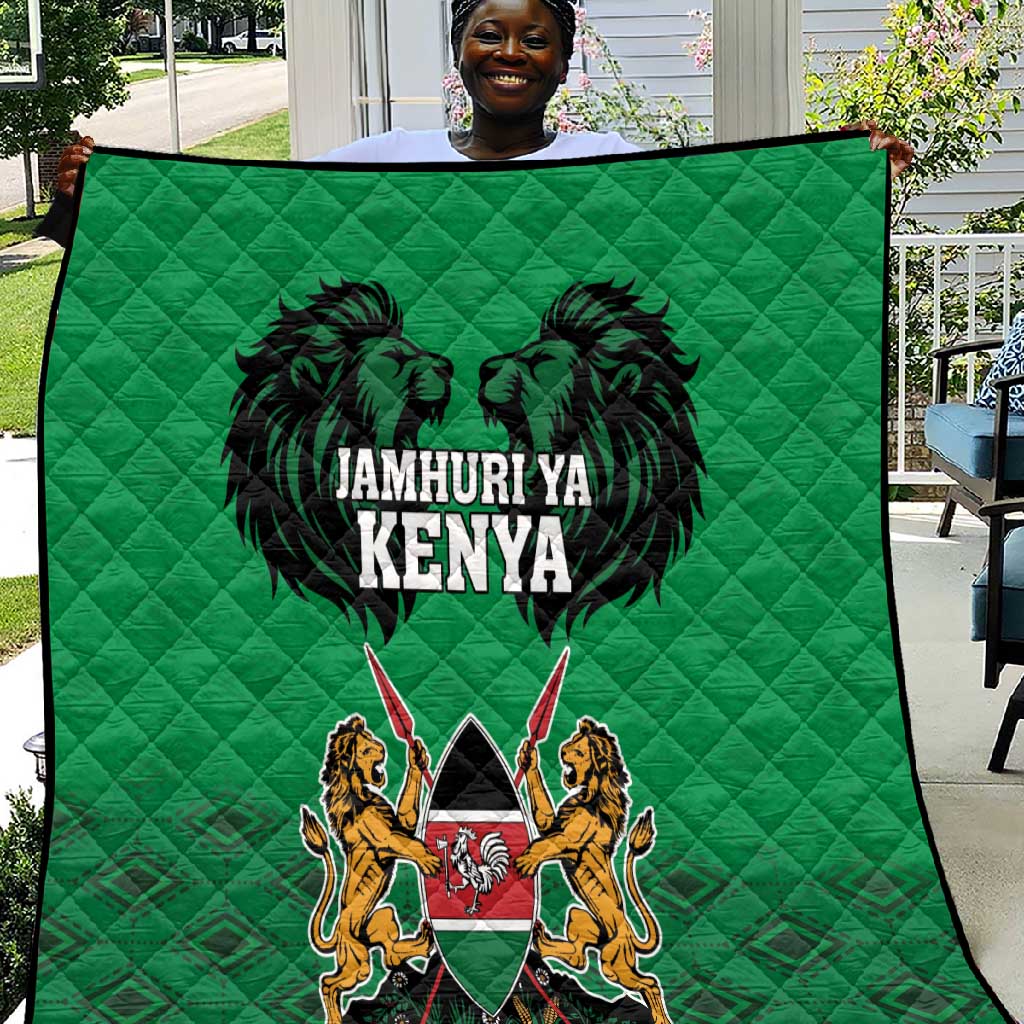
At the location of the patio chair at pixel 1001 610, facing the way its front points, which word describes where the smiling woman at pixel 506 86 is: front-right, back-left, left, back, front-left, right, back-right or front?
front-left

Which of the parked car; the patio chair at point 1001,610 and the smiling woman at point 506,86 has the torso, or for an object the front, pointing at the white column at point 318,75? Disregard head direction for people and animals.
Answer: the patio chair

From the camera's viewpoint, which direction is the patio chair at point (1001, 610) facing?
to the viewer's left

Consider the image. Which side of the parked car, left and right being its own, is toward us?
left

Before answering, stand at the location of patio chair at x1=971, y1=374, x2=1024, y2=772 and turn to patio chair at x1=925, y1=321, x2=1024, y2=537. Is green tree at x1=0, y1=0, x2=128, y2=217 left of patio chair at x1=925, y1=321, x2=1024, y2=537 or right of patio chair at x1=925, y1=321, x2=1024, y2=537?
left

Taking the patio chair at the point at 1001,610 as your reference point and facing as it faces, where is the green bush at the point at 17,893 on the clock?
The green bush is roughly at 11 o'clock from the patio chair.

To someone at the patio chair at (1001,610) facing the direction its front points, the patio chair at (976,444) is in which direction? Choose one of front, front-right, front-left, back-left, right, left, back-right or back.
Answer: right

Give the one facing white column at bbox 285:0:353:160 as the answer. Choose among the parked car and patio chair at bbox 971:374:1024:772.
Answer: the patio chair

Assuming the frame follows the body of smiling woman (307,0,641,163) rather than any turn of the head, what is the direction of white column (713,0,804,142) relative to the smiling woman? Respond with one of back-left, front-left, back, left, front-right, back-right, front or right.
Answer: back-left
